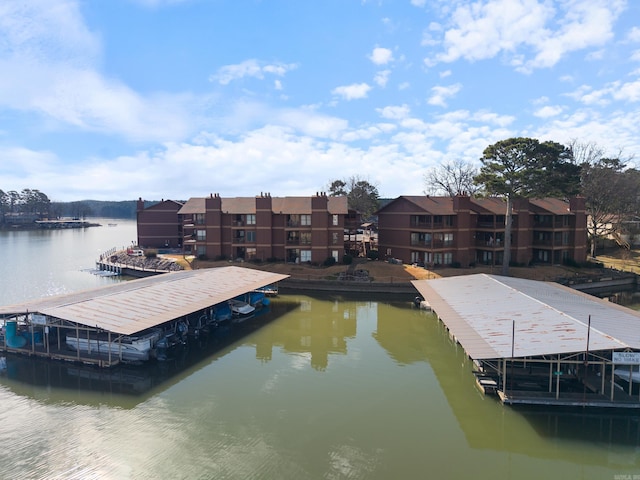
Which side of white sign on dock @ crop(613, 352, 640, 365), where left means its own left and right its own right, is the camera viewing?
front

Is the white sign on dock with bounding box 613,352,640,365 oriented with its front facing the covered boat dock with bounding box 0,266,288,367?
no

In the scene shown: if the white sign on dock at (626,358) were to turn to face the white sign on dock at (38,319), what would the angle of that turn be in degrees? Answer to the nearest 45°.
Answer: approximately 45° to its right

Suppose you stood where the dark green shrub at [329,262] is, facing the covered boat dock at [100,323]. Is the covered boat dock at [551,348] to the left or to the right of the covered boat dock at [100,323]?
left

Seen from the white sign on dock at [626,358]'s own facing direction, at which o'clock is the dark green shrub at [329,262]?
The dark green shrub is roughly at 4 o'clock from the white sign on dock.

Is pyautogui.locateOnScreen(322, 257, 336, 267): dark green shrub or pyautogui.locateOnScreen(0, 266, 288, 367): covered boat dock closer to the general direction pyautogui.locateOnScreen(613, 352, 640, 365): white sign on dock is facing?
the covered boat dock
